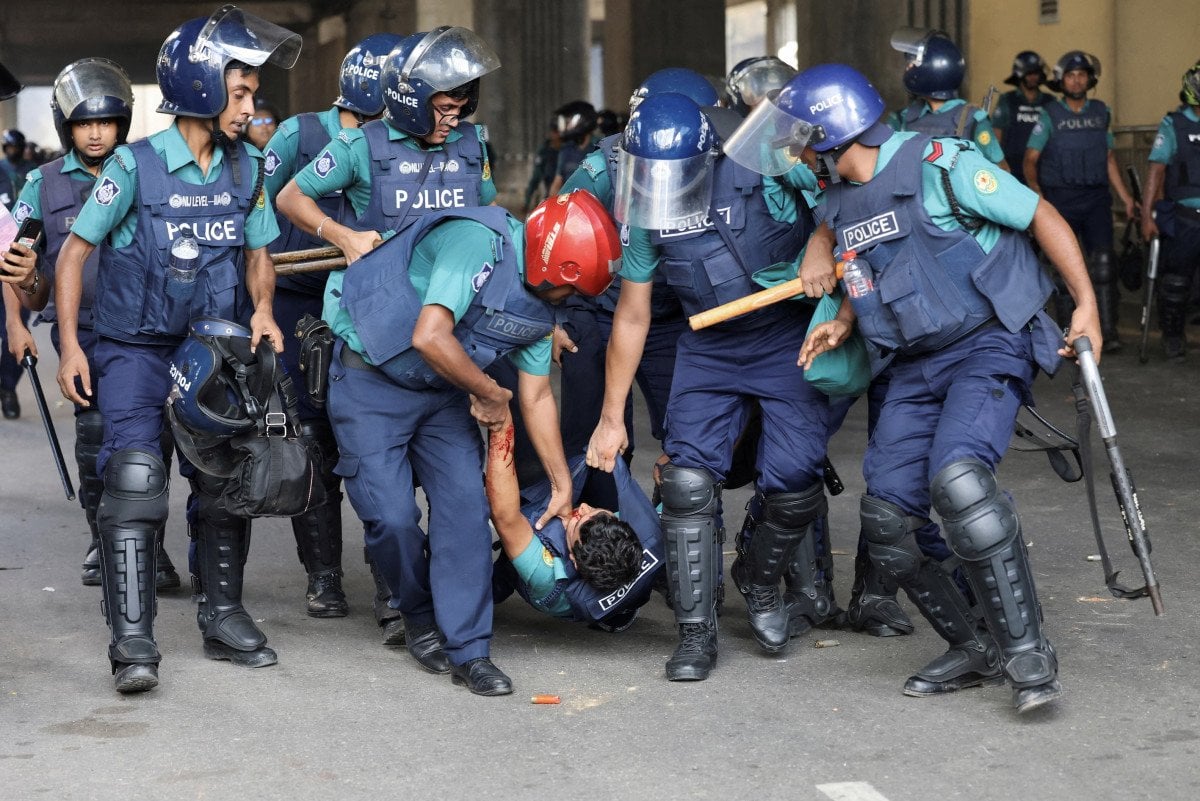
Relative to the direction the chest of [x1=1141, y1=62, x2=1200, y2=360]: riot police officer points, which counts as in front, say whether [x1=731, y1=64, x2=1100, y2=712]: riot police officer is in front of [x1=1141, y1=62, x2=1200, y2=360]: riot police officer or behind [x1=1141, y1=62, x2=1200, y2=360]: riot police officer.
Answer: in front

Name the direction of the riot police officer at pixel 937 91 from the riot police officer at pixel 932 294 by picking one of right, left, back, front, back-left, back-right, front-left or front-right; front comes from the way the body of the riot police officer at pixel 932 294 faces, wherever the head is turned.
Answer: back-right

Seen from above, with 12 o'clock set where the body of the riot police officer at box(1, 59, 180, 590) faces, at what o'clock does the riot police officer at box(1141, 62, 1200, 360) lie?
the riot police officer at box(1141, 62, 1200, 360) is roughly at 8 o'clock from the riot police officer at box(1, 59, 180, 590).

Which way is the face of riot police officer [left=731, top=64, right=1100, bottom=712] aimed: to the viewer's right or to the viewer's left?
to the viewer's left

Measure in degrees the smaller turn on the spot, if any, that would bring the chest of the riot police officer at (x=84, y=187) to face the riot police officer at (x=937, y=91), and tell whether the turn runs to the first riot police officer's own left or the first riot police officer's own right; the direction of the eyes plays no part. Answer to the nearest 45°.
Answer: approximately 135° to the first riot police officer's own left

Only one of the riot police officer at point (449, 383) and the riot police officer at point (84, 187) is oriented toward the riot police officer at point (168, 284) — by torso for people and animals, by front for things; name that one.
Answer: the riot police officer at point (84, 187)

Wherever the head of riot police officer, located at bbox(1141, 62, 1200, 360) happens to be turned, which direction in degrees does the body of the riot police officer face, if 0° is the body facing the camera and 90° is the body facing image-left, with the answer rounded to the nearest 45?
approximately 0°

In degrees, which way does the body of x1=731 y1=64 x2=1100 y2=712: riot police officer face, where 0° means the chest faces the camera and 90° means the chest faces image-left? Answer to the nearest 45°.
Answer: approximately 45°

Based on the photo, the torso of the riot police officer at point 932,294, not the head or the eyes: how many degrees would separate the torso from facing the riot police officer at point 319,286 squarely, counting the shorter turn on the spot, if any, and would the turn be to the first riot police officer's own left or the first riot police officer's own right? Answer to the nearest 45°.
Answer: approximately 90° to the first riot police officer's own right
